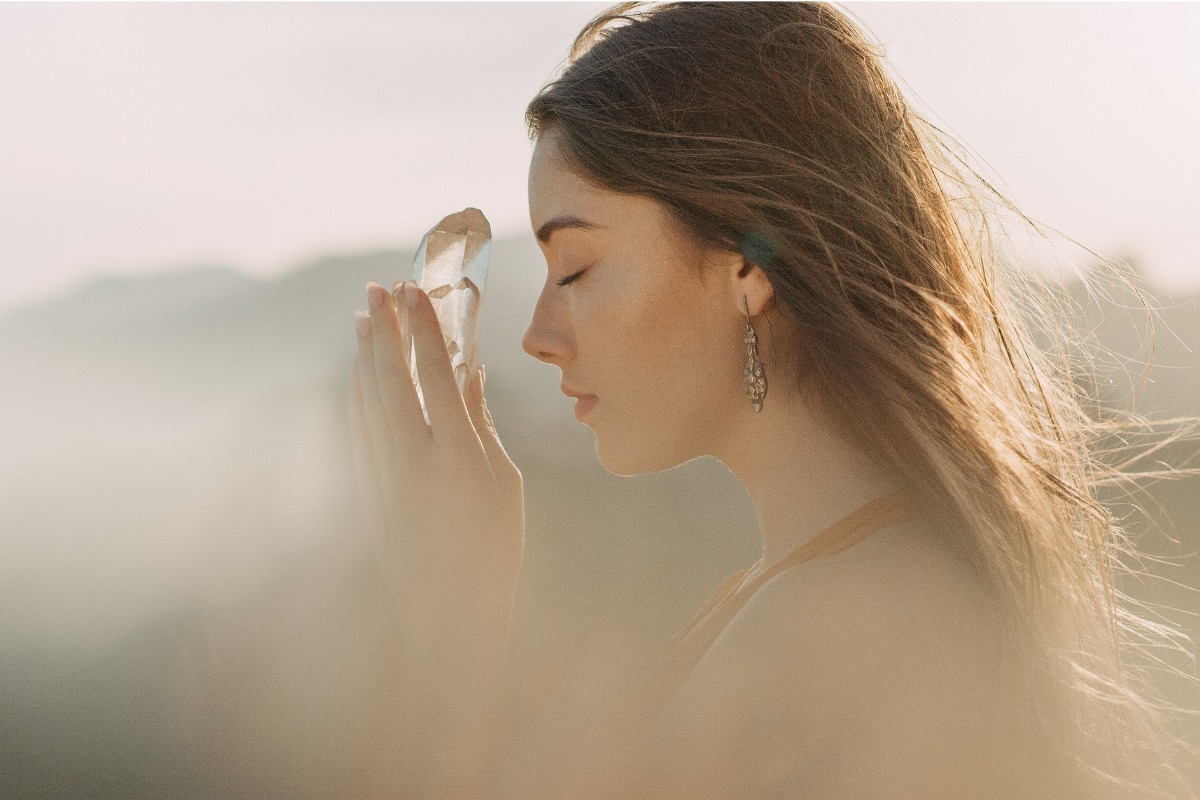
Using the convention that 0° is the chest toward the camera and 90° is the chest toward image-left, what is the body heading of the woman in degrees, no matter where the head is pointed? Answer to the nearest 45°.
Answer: approximately 90°

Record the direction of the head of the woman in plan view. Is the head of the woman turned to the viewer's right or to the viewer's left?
to the viewer's left
